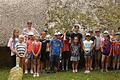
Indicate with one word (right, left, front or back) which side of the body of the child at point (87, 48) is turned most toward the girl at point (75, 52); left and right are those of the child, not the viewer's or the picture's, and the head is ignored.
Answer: right

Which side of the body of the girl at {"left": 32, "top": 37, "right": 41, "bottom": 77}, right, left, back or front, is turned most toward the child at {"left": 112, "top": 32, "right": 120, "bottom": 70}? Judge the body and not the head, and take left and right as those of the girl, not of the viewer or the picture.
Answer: left

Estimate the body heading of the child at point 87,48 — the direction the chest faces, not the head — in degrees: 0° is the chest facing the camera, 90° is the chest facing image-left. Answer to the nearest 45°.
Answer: approximately 0°

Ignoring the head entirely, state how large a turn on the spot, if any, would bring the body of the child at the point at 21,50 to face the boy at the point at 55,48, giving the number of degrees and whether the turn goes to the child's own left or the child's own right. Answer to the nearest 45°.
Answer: approximately 90° to the child's own left

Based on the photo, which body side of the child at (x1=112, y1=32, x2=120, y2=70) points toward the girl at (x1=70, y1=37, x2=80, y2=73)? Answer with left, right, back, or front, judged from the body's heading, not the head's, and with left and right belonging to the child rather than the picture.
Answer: right

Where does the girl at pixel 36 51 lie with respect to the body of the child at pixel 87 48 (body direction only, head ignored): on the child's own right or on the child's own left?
on the child's own right
